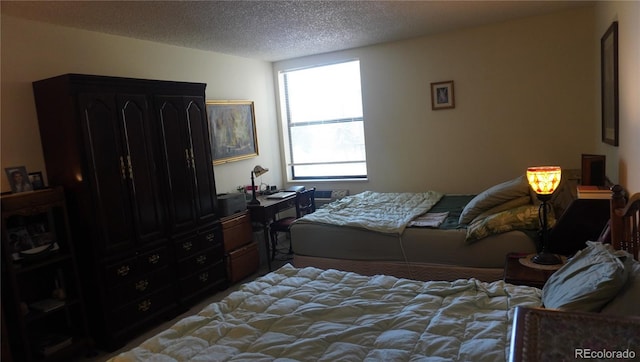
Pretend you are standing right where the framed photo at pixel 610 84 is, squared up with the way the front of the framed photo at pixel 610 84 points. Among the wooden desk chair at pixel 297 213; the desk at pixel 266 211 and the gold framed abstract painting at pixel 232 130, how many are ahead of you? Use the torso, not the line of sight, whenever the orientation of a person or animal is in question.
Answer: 3

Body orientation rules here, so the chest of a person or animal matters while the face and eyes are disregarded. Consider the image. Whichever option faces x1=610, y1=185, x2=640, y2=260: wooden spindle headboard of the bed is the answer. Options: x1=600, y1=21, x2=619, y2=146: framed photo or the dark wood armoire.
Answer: the dark wood armoire

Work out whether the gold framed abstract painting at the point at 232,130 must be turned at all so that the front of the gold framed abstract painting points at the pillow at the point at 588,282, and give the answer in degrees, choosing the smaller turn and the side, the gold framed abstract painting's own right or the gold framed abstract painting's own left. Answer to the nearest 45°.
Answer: approximately 45° to the gold framed abstract painting's own right

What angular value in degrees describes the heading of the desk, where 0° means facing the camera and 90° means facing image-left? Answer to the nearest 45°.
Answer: approximately 315°

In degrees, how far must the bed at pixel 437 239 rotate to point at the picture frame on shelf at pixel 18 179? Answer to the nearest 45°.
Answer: approximately 45° to its left

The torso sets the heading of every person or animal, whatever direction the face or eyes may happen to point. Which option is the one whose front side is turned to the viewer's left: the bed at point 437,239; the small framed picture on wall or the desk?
the bed

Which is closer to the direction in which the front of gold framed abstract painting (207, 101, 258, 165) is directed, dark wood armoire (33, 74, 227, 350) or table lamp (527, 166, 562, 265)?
the table lamp

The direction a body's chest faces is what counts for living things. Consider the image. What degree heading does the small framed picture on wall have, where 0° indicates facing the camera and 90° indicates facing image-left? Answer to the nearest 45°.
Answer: approximately 0°

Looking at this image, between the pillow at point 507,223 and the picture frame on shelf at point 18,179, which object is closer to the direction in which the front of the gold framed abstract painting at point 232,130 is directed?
the pillow

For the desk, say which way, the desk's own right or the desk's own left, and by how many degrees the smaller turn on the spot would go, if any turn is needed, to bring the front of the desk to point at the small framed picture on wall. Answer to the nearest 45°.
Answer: approximately 45° to the desk's own left

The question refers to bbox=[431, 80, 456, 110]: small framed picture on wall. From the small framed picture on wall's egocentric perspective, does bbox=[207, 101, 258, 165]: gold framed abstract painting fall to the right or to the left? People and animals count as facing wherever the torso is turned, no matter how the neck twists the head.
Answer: on its right

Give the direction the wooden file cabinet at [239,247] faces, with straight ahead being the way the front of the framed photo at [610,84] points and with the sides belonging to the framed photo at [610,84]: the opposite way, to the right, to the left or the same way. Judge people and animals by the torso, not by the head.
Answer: the opposite way

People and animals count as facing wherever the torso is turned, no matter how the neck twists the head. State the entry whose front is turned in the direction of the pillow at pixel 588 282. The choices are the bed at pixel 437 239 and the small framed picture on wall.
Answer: the small framed picture on wall

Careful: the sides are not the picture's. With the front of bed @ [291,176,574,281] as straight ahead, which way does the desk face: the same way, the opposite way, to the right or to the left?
the opposite way

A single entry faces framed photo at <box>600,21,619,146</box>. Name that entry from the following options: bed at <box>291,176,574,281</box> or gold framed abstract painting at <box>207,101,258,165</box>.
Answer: the gold framed abstract painting

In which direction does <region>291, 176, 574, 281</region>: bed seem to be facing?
to the viewer's left
